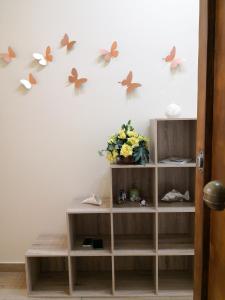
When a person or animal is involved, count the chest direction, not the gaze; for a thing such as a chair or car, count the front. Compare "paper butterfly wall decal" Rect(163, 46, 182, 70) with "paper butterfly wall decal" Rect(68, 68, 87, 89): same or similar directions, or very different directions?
same or similar directions

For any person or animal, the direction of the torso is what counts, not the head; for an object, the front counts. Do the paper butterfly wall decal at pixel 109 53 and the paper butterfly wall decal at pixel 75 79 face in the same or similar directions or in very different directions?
same or similar directions

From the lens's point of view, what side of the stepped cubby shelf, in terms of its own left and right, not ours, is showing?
front
